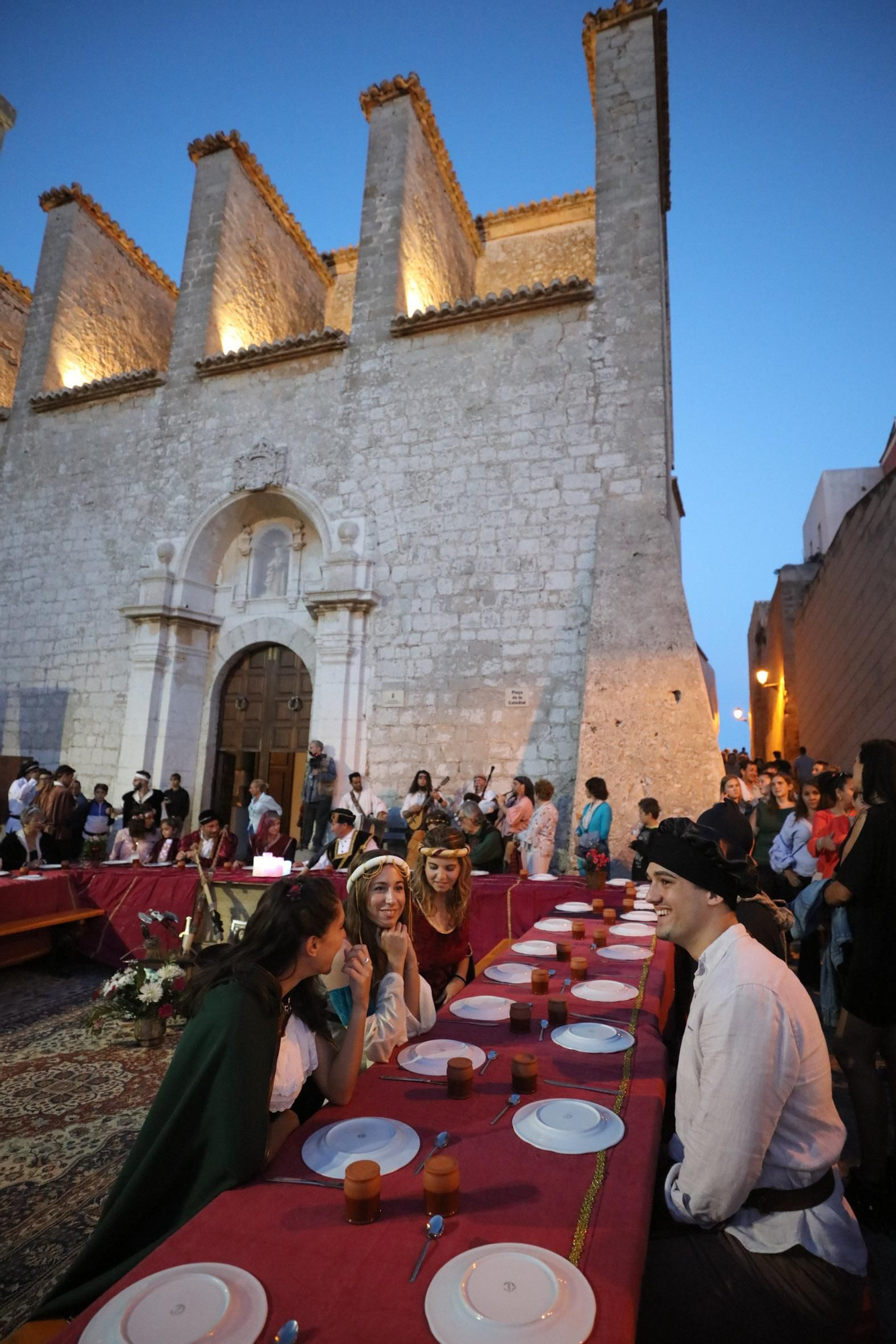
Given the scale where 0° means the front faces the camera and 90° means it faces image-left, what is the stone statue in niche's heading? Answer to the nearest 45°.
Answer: approximately 45°

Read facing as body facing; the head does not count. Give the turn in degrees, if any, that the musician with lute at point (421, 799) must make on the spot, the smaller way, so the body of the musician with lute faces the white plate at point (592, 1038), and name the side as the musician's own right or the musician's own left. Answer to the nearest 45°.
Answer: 0° — they already face it

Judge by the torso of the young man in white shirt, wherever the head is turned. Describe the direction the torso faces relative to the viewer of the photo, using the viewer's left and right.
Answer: facing to the left of the viewer

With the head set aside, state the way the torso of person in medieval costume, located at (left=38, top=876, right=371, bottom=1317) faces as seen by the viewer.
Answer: to the viewer's right

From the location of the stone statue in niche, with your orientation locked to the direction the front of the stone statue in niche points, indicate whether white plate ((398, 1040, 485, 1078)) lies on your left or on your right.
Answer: on your left

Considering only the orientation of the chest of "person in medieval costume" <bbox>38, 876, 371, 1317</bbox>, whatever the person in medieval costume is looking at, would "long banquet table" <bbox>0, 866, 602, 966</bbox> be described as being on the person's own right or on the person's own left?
on the person's own left

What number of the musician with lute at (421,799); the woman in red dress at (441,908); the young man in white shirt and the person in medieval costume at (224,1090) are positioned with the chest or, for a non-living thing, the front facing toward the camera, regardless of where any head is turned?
2

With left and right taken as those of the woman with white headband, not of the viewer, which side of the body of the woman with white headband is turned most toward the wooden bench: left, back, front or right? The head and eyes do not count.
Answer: back

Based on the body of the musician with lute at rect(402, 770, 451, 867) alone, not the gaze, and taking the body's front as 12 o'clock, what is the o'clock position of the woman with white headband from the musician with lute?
The woman with white headband is roughly at 12 o'clock from the musician with lute.

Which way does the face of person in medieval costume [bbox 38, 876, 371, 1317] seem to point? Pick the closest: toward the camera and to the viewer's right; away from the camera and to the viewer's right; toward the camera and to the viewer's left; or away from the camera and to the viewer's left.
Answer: away from the camera and to the viewer's right

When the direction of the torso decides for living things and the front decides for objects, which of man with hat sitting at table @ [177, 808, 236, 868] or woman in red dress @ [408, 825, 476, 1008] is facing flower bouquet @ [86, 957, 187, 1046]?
the man with hat sitting at table
